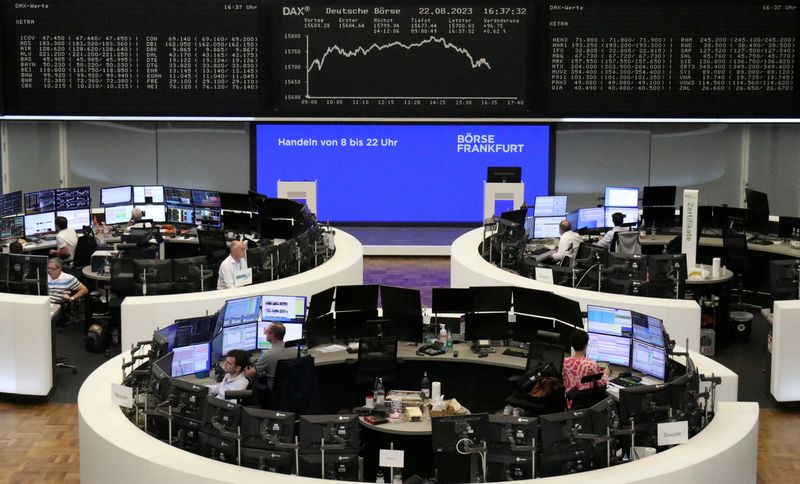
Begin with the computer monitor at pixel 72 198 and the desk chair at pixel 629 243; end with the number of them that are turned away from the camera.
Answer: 1

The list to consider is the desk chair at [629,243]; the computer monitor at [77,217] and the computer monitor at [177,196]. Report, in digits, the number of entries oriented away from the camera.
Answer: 1

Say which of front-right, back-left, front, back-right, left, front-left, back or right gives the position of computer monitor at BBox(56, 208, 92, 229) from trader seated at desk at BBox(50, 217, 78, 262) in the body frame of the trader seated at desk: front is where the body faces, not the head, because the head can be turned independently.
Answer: front-right

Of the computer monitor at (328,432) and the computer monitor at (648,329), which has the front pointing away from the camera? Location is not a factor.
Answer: the computer monitor at (328,432)

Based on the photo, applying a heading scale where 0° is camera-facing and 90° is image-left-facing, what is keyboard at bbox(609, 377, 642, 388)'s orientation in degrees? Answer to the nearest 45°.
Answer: approximately 45°

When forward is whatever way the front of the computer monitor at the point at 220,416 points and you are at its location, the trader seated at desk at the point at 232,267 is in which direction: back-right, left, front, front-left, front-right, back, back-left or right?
front-left

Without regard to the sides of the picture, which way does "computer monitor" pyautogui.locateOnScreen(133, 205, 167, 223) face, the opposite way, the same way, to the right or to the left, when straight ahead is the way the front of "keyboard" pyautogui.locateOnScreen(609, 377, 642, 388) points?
to the left

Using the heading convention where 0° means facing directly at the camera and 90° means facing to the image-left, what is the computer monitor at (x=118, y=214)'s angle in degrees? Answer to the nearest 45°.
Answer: approximately 0°

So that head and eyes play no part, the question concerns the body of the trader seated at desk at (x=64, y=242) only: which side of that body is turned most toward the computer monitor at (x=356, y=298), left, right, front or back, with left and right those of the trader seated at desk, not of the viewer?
back

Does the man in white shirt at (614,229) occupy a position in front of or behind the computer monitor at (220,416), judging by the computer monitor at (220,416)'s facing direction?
in front

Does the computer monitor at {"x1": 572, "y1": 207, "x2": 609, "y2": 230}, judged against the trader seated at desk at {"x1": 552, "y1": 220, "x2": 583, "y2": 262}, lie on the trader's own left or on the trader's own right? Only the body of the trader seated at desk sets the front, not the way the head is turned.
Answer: on the trader's own right

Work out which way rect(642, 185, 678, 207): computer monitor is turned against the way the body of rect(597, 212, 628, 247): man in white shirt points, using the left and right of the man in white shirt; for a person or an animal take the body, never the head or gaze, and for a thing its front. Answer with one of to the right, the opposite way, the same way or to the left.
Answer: the opposite way

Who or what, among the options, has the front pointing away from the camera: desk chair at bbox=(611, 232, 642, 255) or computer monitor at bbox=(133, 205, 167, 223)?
the desk chair

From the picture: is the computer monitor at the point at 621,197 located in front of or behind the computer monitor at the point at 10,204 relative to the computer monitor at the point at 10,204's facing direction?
in front

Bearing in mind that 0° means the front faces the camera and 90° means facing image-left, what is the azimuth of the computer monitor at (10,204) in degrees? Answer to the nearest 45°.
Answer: approximately 315°
